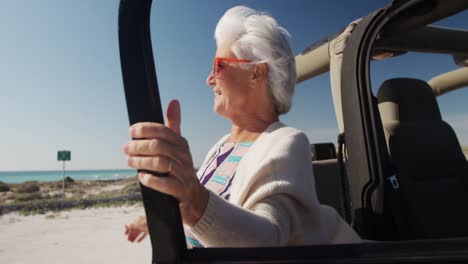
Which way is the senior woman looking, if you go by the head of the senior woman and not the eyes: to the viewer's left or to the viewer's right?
to the viewer's left

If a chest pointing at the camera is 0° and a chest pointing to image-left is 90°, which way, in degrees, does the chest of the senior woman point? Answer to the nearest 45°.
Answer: approximately 45°
